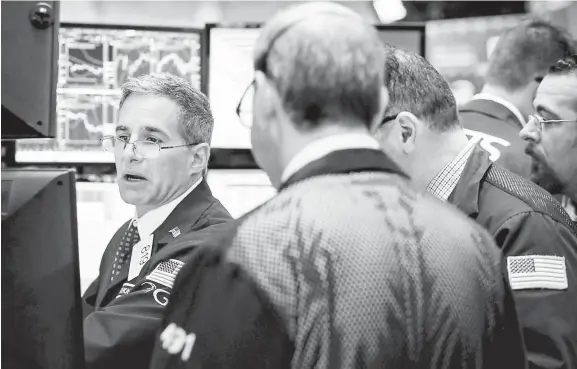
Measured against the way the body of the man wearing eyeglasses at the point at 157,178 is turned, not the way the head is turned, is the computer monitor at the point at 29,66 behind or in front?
in front

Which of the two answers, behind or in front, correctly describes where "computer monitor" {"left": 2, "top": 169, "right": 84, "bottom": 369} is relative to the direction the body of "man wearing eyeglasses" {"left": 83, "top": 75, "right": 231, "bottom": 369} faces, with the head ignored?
in front

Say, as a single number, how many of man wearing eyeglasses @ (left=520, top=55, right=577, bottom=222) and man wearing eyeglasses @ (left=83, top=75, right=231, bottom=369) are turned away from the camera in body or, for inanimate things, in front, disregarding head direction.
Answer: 0

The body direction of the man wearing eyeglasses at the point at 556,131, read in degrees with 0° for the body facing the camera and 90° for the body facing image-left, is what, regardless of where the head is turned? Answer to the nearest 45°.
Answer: approximately 90°

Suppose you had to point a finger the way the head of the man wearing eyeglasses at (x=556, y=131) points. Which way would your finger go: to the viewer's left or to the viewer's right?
to the viewer's left
